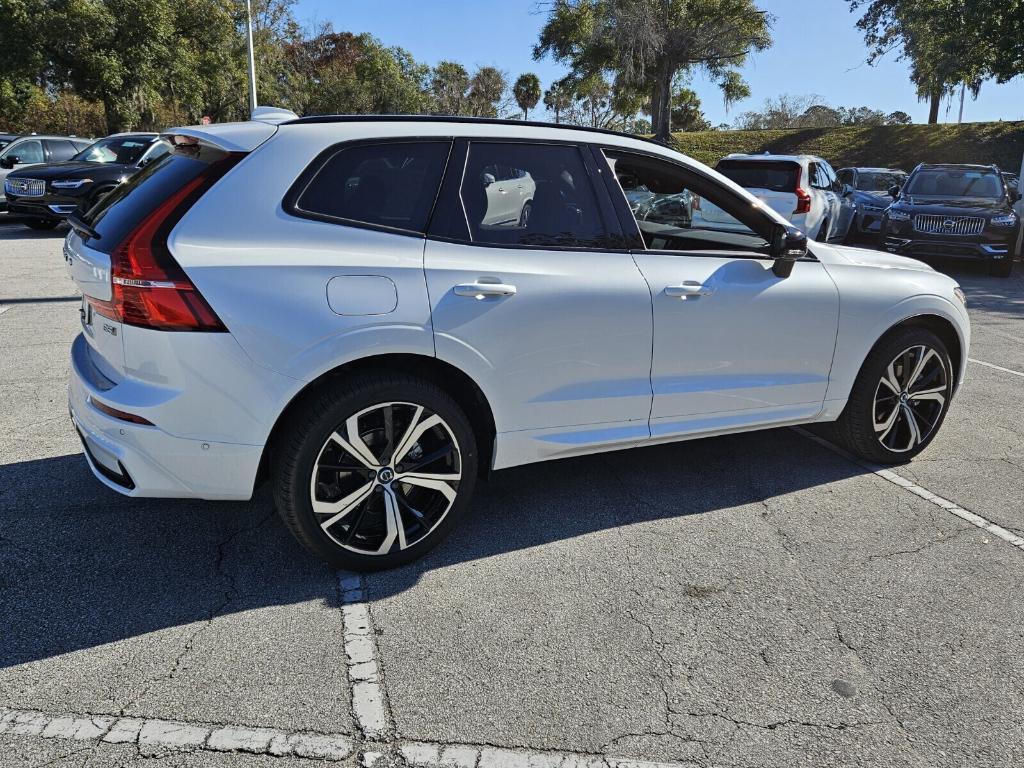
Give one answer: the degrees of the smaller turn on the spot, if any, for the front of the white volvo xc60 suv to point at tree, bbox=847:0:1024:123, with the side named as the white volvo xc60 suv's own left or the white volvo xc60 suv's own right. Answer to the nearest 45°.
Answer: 0° — it already faces it

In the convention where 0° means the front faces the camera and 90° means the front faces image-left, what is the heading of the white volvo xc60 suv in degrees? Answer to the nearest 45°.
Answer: approximately 225°

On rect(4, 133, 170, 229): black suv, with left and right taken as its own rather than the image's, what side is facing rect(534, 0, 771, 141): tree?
back

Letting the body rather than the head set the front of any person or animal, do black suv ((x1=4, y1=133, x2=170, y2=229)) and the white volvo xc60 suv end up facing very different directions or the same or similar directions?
very different directions

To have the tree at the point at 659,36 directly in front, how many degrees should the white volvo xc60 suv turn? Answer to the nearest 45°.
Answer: approximately 45° to its left

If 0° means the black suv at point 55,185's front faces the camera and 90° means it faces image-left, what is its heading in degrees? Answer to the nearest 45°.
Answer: approximately 45°

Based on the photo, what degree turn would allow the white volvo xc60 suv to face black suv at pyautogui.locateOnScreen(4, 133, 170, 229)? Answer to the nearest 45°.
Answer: approximately 90° to its left

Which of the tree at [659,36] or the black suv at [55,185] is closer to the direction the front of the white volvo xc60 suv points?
the tree

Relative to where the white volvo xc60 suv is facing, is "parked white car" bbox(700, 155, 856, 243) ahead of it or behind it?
ahead

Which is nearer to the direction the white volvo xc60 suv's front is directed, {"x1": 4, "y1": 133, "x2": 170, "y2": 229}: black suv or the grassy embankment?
the grassy embankment
